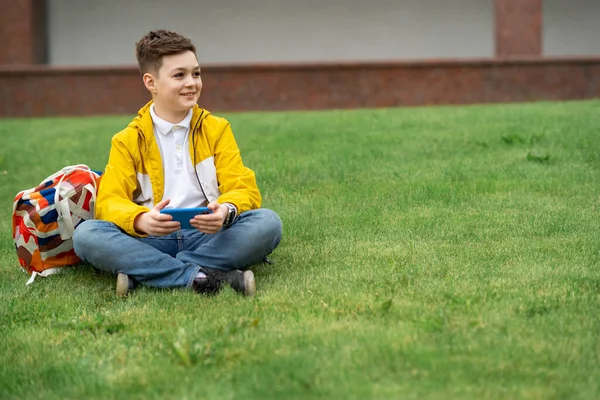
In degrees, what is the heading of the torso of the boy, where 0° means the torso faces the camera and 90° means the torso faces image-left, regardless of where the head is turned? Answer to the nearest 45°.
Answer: approximately 0°

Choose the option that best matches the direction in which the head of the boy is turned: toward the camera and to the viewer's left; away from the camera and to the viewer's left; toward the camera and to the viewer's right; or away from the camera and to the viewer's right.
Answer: toward the camera and to the viewer's right
